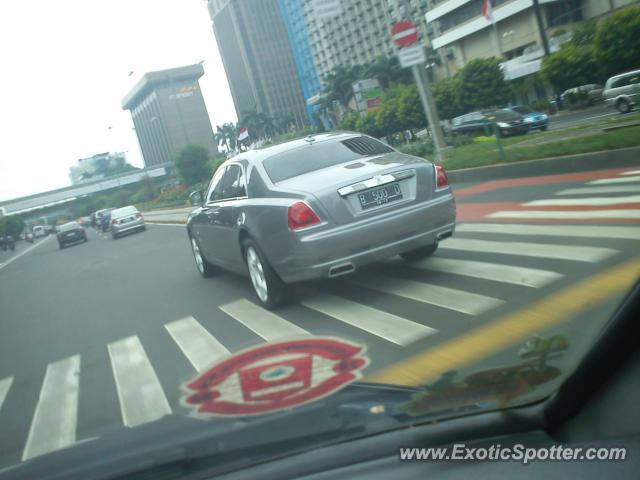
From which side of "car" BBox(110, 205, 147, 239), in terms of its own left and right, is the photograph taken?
back

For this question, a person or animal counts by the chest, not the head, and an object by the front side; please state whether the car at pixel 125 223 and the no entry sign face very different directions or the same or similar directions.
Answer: very different directions

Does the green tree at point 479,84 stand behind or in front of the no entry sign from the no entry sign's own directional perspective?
behind

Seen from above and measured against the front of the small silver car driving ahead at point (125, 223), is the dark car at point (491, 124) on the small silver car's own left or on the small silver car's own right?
on the small silver car's own right

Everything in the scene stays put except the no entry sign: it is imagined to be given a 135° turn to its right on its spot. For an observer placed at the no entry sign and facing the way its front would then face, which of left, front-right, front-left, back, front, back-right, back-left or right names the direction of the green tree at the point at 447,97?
front-right

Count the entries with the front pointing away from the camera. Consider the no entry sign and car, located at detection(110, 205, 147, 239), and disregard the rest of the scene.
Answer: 1

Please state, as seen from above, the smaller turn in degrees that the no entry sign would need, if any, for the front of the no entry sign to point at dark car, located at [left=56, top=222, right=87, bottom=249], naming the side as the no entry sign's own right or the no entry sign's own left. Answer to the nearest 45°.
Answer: approximately 135° to the no entry sign's own right

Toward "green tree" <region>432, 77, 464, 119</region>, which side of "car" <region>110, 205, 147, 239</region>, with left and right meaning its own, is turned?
right
